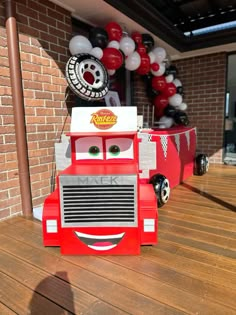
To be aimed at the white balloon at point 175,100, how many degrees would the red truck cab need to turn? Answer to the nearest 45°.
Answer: approximately 135° to its left

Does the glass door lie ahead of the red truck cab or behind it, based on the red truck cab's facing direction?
behind

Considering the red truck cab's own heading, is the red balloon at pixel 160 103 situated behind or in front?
behind

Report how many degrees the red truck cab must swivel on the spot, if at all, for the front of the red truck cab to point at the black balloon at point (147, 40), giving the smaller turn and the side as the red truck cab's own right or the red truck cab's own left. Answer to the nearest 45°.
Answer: approximately 180°

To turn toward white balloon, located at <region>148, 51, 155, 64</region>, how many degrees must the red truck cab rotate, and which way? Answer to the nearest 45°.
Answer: approximately 180°

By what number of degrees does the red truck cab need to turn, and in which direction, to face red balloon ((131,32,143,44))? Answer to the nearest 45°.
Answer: approximately 180°

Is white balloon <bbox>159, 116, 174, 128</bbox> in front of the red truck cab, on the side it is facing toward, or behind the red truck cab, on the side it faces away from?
behind

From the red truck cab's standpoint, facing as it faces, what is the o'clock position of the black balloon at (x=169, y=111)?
The black balloon is roughly at 7 o'clock from the red truck cab.

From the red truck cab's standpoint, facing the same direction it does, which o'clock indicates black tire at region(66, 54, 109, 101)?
The black tire is roughly at 6 o'clock from the red truck cab.

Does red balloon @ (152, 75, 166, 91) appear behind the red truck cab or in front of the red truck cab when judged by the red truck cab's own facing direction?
behind

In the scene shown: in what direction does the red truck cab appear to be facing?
toward the camera

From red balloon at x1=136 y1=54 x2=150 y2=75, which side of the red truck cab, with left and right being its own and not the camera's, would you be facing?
back

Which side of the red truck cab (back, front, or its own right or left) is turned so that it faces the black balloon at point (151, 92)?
back
